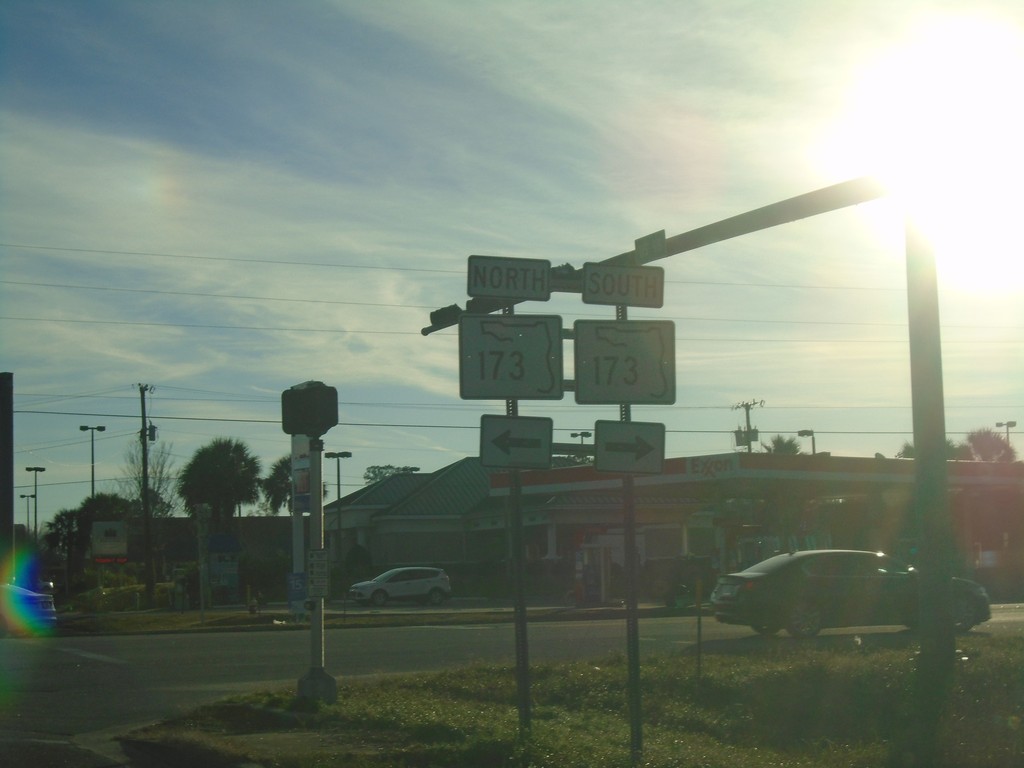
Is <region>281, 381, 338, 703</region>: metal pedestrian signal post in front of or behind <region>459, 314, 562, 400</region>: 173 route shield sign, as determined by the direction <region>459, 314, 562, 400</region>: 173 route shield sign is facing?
behind

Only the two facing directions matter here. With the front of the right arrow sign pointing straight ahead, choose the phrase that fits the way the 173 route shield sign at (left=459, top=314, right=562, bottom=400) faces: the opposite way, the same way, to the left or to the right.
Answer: the same way

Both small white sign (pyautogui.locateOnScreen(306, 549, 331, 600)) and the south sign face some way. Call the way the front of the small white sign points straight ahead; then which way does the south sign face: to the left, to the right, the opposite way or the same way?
the same way

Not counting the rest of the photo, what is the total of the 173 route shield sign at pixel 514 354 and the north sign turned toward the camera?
2

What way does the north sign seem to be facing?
toward the camera

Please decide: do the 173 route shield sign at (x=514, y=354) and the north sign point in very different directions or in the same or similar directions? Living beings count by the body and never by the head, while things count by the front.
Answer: same or similar directions

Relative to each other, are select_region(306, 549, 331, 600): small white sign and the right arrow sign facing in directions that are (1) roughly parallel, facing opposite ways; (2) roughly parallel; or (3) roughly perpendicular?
roughly parallel

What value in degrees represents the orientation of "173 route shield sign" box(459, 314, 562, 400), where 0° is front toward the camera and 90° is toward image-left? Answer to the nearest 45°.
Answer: approximately 0°

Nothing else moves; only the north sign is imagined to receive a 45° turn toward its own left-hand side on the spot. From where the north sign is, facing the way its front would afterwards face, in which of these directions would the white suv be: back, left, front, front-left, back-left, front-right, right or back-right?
back-left

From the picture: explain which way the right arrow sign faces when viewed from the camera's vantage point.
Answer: facing the viewer

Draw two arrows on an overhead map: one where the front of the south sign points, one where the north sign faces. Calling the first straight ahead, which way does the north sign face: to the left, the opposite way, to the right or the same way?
the same way

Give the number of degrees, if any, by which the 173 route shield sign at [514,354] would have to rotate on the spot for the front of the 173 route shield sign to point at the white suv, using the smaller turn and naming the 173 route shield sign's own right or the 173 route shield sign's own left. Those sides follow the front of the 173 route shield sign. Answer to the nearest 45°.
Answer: approximately 180°

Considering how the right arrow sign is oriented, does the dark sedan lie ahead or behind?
behind

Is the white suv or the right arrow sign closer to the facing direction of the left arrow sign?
the right arrow sign

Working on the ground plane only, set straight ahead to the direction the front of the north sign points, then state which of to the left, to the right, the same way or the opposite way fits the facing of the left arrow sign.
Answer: the same way

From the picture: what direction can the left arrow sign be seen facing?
toward the camera
